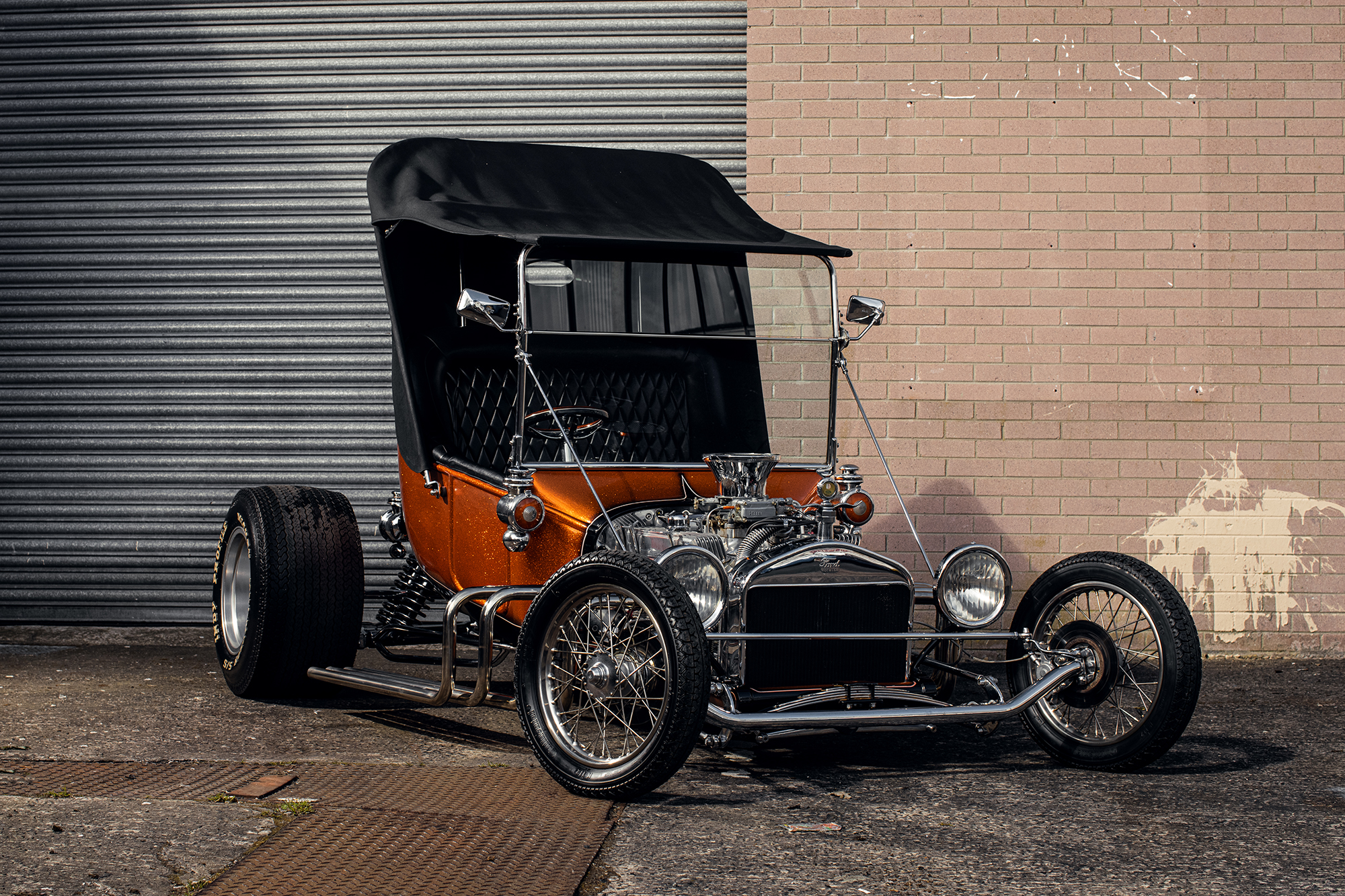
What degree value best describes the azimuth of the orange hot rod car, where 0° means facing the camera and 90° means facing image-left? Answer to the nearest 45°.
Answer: approximately 315°
